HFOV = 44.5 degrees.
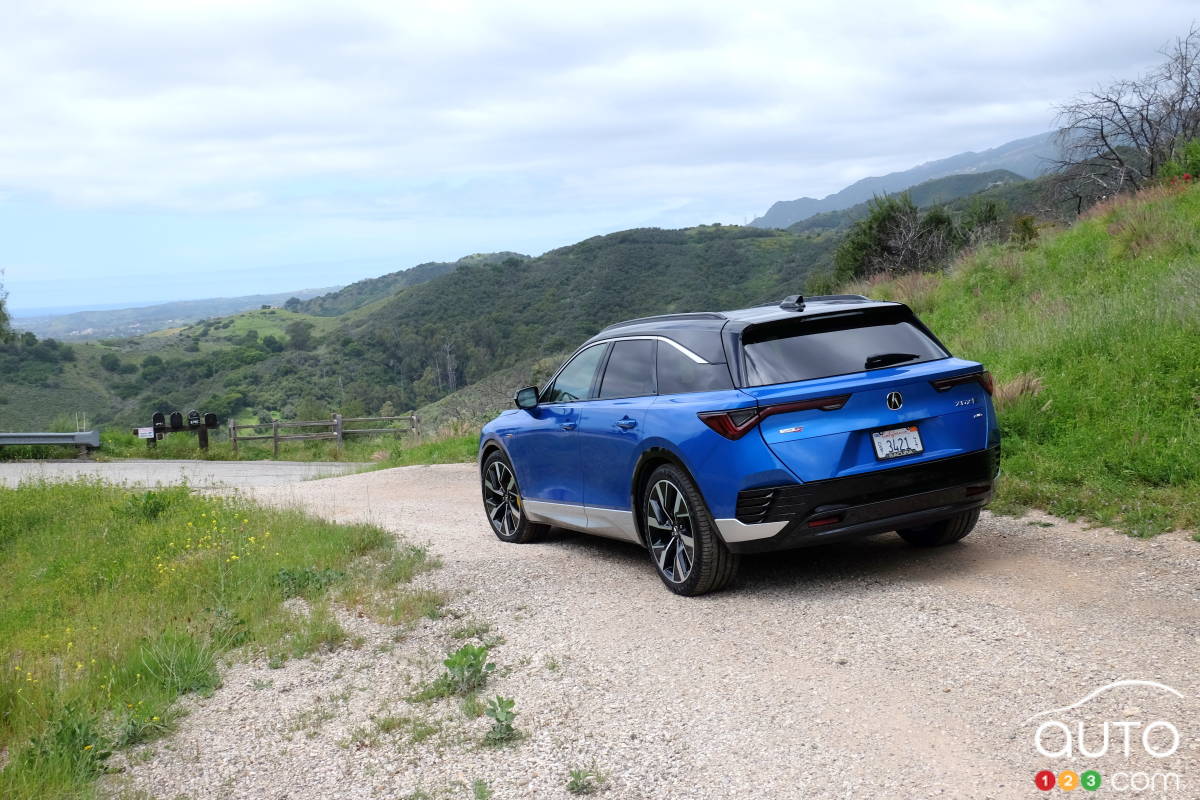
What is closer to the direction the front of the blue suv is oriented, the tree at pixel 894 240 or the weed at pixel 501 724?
the tree

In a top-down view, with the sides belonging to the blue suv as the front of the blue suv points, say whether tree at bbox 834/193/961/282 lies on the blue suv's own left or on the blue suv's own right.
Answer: on the blue suv's own right

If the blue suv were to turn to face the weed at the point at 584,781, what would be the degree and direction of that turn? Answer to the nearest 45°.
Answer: approximately 135° to its left

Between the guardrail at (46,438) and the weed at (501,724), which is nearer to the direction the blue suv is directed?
the guardrail

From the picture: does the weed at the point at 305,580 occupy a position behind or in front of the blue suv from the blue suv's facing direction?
in front

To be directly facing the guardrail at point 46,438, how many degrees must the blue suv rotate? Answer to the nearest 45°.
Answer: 0° — it already faces it

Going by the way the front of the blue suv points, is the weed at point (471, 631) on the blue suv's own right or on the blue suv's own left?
on the blue suv's own left

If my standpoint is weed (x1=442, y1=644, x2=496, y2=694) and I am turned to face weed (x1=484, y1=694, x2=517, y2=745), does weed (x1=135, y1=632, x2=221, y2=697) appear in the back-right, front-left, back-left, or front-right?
back-right

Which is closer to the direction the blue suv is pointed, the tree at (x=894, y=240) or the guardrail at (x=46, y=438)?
the guardrail

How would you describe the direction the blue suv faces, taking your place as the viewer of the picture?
facing away from the viewer and to the left of the viewer
